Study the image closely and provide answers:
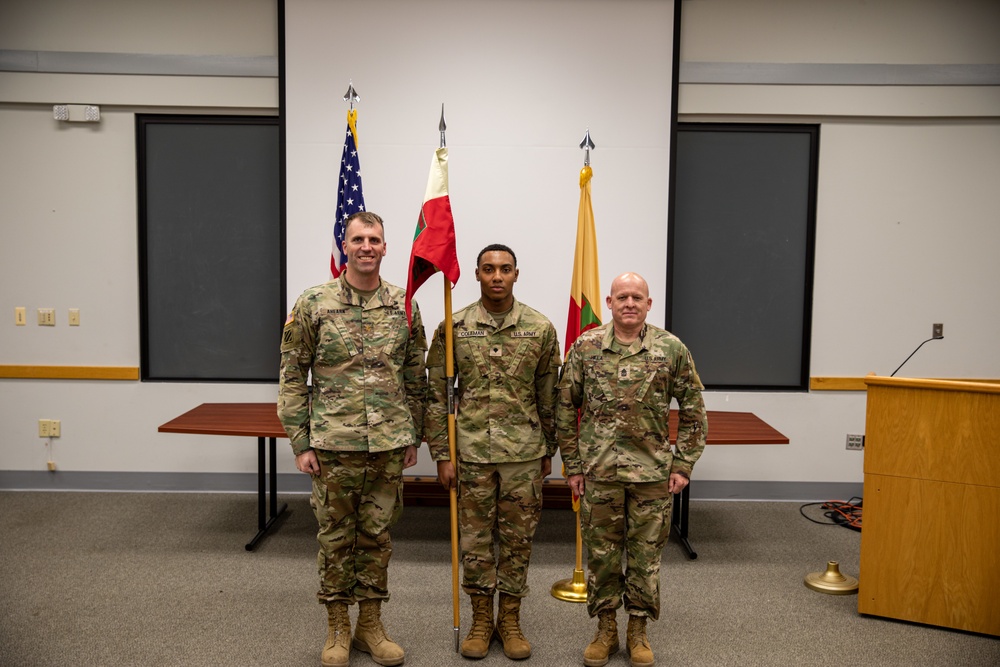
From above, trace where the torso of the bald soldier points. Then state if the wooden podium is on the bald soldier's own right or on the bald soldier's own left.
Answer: on the bald soldier's own left

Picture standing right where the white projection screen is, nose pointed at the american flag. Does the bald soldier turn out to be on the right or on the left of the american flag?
left

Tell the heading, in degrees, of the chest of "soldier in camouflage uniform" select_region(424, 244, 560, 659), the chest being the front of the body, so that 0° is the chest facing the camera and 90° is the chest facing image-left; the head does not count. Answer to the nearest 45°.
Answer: approximately 0°

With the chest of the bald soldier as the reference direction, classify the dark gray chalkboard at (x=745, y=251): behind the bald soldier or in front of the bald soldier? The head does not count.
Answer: behind
